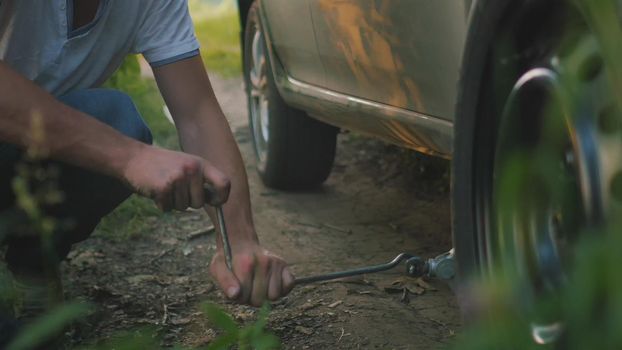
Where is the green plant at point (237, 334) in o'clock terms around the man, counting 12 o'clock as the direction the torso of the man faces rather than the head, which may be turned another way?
The green plant is roughly at 1 o'clock from the man.

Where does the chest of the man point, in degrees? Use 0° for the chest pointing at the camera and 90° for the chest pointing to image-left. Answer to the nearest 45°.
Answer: approximately 315°

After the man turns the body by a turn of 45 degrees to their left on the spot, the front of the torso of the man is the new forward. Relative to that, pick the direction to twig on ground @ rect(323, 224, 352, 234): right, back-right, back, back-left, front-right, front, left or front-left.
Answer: front-left

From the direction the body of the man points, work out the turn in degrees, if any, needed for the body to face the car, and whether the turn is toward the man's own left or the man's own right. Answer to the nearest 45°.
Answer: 0° — they already face it
